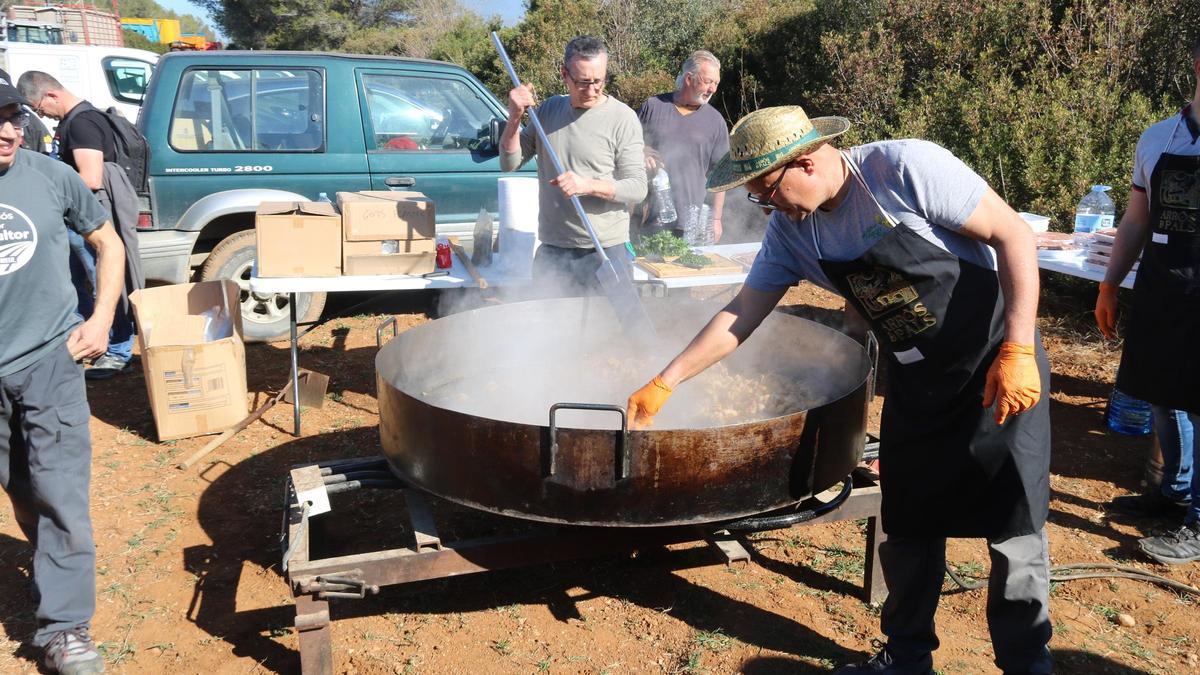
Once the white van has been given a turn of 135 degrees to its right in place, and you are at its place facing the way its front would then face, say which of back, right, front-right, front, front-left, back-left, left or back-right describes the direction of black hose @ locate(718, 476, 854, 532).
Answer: front-left

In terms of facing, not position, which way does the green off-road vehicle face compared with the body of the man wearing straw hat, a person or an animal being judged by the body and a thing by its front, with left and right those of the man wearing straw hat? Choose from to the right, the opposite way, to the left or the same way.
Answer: the opposite way

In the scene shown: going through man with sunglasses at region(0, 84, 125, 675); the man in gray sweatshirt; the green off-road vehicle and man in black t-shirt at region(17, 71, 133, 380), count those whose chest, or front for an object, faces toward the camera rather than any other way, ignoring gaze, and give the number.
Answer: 2

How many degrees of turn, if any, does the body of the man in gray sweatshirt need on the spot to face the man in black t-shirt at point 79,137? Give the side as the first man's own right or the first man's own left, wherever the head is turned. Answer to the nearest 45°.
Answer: approximately 90° to the first man's own right

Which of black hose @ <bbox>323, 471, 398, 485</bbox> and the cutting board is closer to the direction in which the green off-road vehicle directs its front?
the cutting board

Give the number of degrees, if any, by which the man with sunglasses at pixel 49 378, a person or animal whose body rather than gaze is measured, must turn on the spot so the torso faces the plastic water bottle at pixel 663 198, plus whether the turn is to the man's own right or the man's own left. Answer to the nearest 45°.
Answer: approximately 135° to the man's own left

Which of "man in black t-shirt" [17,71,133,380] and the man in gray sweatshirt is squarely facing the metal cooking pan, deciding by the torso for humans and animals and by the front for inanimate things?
the man in gray sweatshirt

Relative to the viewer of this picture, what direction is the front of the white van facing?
facing to the right of the viewer
